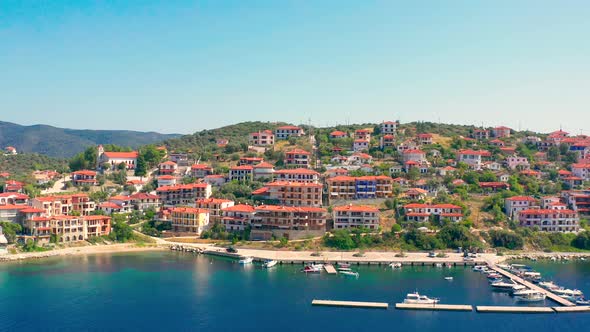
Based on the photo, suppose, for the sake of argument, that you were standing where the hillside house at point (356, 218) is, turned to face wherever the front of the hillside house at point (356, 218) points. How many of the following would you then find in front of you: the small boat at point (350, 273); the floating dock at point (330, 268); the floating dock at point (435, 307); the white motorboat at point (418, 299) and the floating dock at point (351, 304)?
5

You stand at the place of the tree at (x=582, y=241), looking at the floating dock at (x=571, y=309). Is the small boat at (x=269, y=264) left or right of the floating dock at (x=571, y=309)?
right

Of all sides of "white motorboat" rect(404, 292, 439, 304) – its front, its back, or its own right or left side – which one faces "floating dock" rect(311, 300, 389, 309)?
back

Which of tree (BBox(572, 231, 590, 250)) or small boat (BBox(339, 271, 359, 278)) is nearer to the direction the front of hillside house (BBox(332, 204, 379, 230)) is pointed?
the small boat

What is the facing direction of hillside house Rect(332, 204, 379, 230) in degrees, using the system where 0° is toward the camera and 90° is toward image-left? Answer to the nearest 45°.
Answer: approximately 0°

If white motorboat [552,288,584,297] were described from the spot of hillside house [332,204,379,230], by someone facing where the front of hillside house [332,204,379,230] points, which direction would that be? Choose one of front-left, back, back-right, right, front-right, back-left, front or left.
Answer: front-left

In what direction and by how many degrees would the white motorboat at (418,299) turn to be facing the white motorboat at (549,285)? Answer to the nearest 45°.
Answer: approximately 45° to its left

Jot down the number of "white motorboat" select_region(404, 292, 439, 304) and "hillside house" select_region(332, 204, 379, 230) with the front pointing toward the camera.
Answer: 1

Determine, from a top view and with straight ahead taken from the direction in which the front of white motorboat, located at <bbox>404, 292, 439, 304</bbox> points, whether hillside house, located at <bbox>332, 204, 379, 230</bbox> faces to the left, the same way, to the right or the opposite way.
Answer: to the right

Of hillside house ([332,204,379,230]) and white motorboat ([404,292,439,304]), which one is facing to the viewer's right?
the white motorboat

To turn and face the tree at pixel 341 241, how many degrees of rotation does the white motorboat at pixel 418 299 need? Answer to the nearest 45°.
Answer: approximately 135° to its left

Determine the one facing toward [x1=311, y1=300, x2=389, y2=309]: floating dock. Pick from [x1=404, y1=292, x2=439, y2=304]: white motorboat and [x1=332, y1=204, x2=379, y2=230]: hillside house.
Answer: the hillside house

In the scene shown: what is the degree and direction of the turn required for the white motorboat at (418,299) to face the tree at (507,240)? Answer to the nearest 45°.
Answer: approximately 45° to its left

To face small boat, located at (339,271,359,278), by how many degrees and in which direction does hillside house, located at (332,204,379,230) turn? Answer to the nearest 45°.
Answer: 0° — it already faces it

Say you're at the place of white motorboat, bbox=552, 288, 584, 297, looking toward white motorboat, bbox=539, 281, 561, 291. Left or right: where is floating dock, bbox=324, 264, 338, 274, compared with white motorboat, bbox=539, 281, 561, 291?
left

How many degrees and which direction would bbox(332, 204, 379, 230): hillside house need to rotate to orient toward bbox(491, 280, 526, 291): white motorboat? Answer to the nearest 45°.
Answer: approximately 45° to its left

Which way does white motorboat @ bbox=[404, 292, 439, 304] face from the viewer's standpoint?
to the viewer's right
